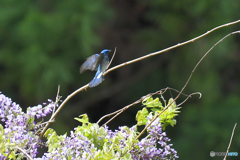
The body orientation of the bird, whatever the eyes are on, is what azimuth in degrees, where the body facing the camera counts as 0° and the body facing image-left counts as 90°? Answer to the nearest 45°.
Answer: approximately 270°
